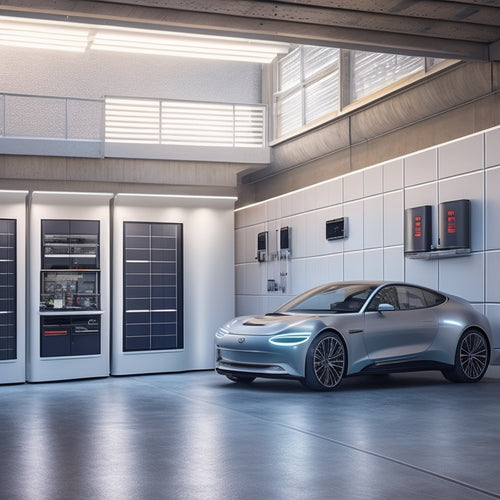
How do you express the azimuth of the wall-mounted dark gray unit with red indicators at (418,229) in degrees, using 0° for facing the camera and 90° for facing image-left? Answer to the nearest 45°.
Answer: approximately 45°

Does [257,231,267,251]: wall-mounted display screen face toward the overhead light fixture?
yes

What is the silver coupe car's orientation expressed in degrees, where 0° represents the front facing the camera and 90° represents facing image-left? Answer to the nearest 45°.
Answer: approximately 45°

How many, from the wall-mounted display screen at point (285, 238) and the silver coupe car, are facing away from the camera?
0

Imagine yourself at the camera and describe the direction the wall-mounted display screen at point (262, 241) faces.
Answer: facing the viewer and to the left of the viewer

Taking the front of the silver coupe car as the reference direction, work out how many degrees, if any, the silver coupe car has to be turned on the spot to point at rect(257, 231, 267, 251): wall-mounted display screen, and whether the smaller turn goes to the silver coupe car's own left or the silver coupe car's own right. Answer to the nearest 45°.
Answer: approximately 135° to the silver coupe car's own right

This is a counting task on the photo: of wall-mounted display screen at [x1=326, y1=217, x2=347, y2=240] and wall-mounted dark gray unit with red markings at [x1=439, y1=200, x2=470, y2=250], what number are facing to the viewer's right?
0

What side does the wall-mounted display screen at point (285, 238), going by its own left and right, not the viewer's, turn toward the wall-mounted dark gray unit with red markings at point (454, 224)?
left

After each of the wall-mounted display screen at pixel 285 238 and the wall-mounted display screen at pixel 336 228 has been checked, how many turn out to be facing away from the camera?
0

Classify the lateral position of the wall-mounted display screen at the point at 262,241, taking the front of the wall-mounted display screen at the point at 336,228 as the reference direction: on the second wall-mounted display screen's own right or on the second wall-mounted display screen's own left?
on the second wall-mounted display screen's own right
